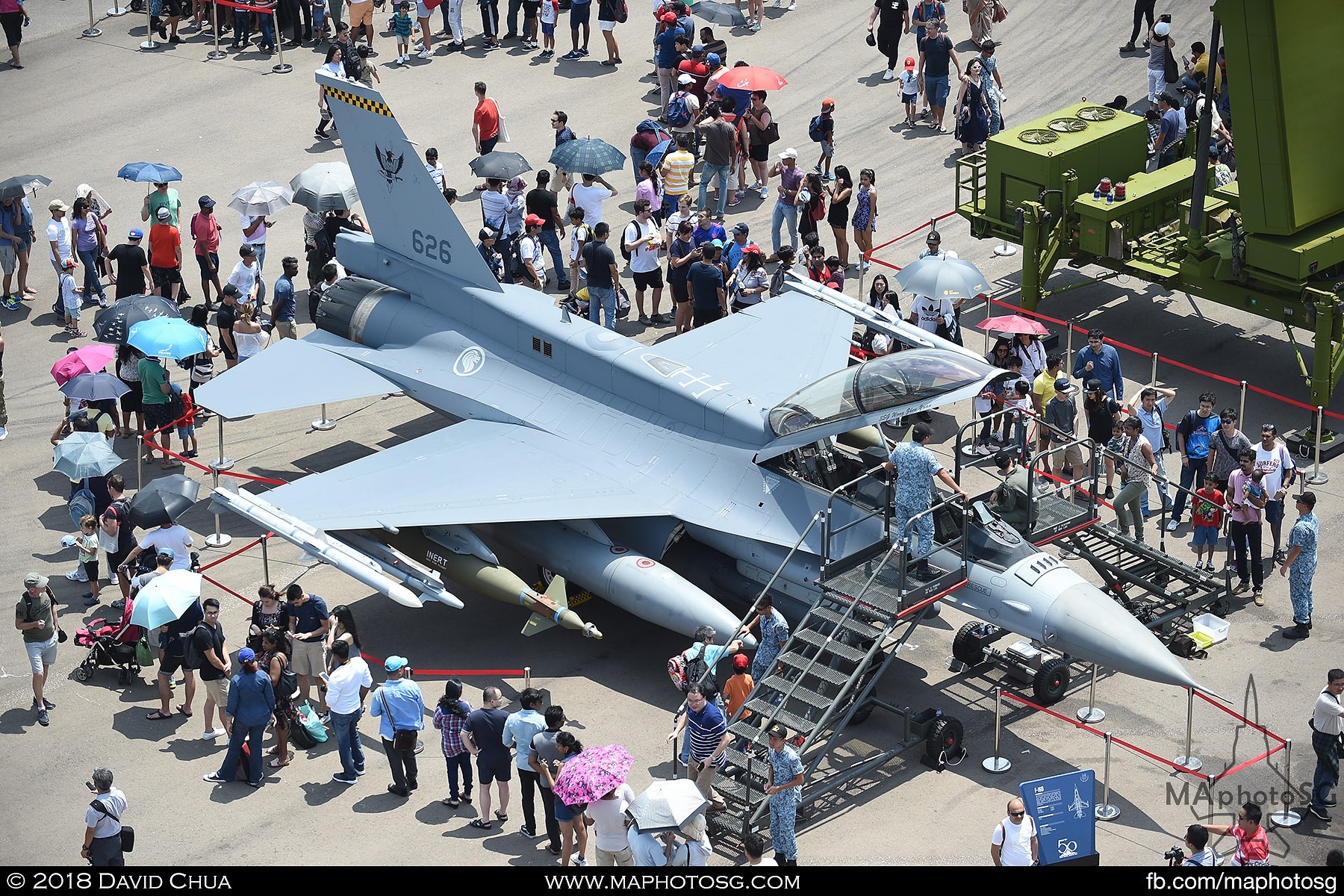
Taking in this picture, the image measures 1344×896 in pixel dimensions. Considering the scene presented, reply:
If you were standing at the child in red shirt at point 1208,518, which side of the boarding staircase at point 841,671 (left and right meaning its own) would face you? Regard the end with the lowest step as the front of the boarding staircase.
back

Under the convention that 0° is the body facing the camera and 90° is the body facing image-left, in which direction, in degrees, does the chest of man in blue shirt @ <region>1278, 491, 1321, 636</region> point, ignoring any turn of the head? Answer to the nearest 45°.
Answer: approximately 90°

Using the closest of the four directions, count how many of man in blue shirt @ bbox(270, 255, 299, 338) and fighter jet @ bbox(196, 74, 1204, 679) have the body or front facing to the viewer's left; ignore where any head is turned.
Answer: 0

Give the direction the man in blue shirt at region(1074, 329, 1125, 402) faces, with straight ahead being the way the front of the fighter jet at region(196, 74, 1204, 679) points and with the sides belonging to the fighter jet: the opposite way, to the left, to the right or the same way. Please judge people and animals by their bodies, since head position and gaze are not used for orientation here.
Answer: to the right

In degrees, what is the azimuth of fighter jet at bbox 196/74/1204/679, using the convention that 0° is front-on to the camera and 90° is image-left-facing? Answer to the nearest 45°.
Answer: approximately 315°

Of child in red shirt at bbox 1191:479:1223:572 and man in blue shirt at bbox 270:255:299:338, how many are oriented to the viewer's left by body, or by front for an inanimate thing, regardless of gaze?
0

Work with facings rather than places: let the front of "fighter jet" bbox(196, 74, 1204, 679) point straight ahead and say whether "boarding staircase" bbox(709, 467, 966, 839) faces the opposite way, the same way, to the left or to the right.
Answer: to the right

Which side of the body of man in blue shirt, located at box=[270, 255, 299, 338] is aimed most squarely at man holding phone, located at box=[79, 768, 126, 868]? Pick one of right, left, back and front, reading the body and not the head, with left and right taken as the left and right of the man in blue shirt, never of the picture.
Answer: right

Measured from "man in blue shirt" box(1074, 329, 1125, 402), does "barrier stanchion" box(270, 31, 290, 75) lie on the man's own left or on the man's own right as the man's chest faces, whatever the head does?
on the man's own right

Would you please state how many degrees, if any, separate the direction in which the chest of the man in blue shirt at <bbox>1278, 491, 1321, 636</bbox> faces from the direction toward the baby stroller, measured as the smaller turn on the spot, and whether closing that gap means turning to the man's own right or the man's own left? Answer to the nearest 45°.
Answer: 0° — they already face it

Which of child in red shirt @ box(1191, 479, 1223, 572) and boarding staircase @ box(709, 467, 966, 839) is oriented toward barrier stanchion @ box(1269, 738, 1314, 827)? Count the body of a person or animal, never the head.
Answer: the child in red shirt

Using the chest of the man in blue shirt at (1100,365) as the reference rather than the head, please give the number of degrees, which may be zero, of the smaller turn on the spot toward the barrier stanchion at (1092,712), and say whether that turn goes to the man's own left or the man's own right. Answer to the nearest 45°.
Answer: approximately 45° to the man's own left
